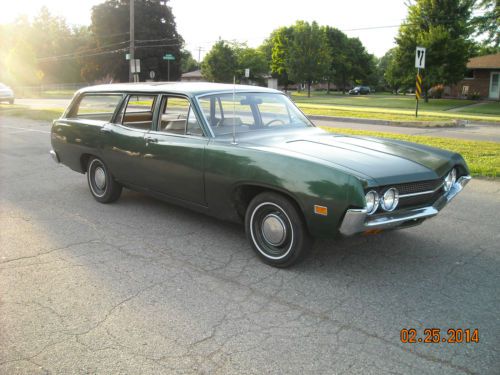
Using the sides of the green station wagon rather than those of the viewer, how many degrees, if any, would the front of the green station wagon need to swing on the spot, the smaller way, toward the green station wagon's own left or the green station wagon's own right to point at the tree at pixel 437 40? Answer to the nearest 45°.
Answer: approximately 135° to the green station wagon's own left

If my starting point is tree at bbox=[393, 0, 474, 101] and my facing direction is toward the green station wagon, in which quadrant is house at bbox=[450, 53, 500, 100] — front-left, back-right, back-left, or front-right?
back-left

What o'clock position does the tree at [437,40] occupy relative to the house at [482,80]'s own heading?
The tree is roughly at 1 o'clock from the house.

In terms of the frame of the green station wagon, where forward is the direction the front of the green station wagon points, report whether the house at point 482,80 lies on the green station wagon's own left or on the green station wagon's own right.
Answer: on the green station wagon's own left

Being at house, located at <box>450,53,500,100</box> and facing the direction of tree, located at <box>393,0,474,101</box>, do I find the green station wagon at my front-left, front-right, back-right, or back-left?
front-left

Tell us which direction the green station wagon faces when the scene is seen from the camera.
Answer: facing the viewer and to the right of the viewer

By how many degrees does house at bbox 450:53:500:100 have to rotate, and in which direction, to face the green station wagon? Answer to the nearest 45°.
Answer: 0° — it already faces it

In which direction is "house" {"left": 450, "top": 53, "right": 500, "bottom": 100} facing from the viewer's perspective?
toward the camera

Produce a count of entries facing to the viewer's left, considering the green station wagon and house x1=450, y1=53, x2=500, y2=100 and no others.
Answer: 0
